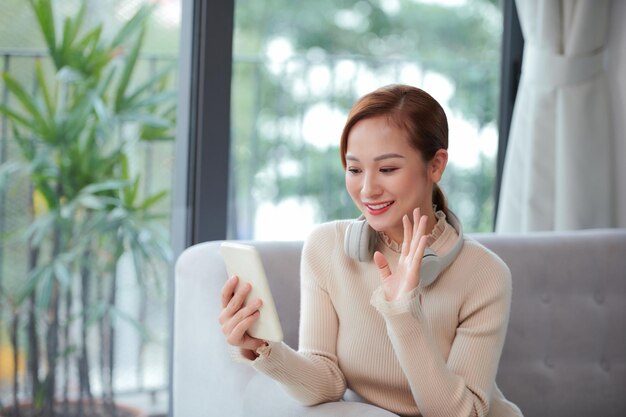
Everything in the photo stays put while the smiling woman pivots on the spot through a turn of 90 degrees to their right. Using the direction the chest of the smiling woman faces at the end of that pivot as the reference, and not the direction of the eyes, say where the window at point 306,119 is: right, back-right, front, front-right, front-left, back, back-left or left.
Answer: front-right

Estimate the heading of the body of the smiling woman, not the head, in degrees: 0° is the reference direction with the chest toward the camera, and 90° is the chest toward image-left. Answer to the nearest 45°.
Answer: approximately 45°

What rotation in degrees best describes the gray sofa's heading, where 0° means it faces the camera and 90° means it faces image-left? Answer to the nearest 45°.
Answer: approximately 0°

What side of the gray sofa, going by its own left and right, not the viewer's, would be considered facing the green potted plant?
right

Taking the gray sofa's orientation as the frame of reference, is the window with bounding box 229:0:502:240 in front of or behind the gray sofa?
behind

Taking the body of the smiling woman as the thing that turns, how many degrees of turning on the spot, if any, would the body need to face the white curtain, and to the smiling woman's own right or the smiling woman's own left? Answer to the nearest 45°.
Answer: approximately 180°
